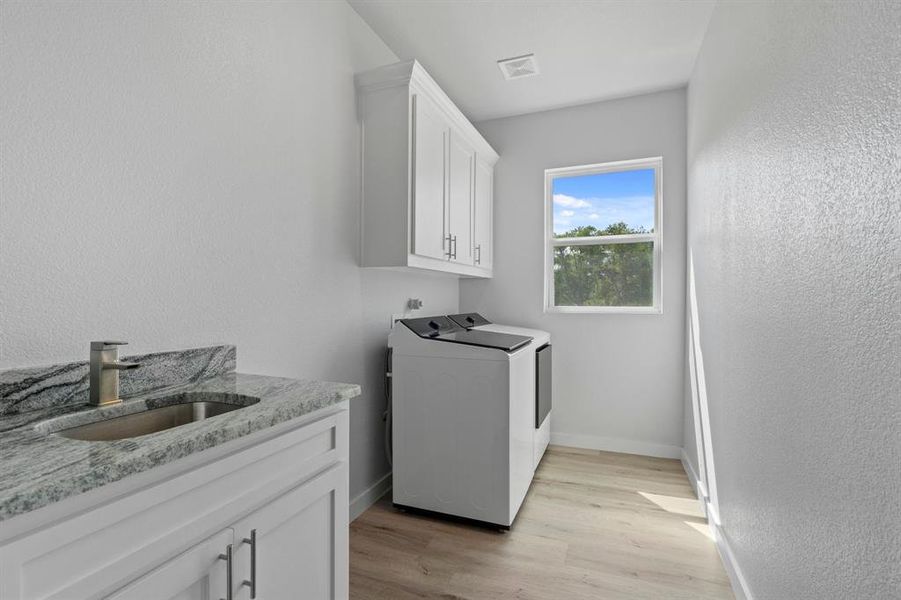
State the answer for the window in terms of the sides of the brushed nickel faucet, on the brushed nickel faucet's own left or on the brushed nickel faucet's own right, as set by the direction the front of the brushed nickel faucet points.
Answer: on the brushed nickel faucet's own left

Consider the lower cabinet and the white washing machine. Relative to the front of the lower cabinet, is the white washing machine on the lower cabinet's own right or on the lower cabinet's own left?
on the lower cabinet's own left

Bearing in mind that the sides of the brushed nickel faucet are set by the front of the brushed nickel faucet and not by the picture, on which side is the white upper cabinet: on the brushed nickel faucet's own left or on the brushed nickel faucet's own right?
on the brushed nickel faucet's own left

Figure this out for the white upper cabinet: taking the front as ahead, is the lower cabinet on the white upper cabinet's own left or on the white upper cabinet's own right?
on the white upper cabinet's own right

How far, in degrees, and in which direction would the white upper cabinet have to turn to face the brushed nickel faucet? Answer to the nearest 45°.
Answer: approximately 90° to its right

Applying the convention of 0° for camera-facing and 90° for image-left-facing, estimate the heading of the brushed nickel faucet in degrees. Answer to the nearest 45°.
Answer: approximately 315°

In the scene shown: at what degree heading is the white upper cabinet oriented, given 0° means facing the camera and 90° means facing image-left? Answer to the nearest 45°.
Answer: approximately 315°

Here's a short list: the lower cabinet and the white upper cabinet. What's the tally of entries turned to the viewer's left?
0

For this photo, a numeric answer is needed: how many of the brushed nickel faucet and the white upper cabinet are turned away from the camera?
0
